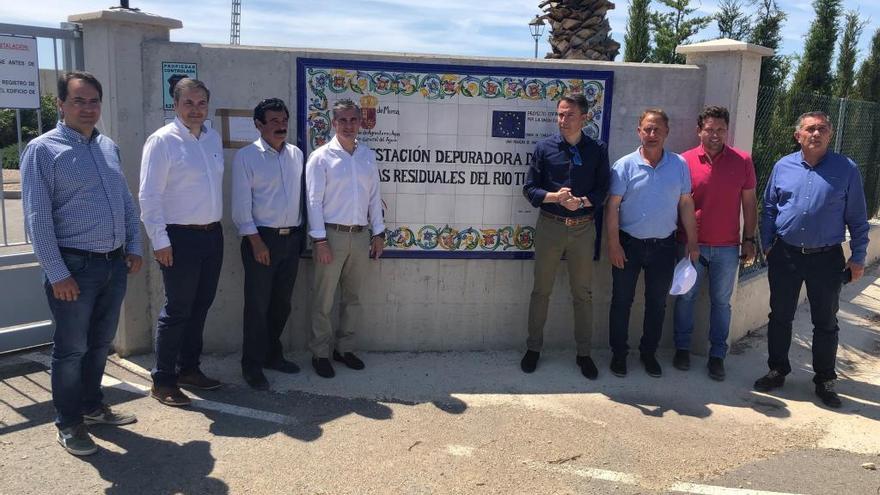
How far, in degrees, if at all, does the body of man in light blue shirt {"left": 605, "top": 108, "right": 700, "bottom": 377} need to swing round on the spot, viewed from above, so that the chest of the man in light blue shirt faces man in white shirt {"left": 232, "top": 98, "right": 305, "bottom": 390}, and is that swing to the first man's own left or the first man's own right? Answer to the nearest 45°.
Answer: approximately 45° to the first man's own right

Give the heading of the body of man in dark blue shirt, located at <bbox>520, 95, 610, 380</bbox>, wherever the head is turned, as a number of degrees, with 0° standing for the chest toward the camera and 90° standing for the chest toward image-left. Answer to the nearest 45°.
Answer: approximately 0°

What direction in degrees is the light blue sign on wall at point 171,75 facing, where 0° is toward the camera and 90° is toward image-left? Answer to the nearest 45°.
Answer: approximately 0°

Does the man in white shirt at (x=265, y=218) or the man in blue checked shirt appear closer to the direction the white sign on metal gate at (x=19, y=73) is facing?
the man in blue checked shirt

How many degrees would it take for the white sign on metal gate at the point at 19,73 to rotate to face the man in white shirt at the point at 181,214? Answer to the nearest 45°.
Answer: approximately 45° to its left

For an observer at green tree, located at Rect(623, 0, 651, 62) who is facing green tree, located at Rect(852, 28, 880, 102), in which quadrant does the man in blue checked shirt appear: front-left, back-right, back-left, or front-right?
back-right
